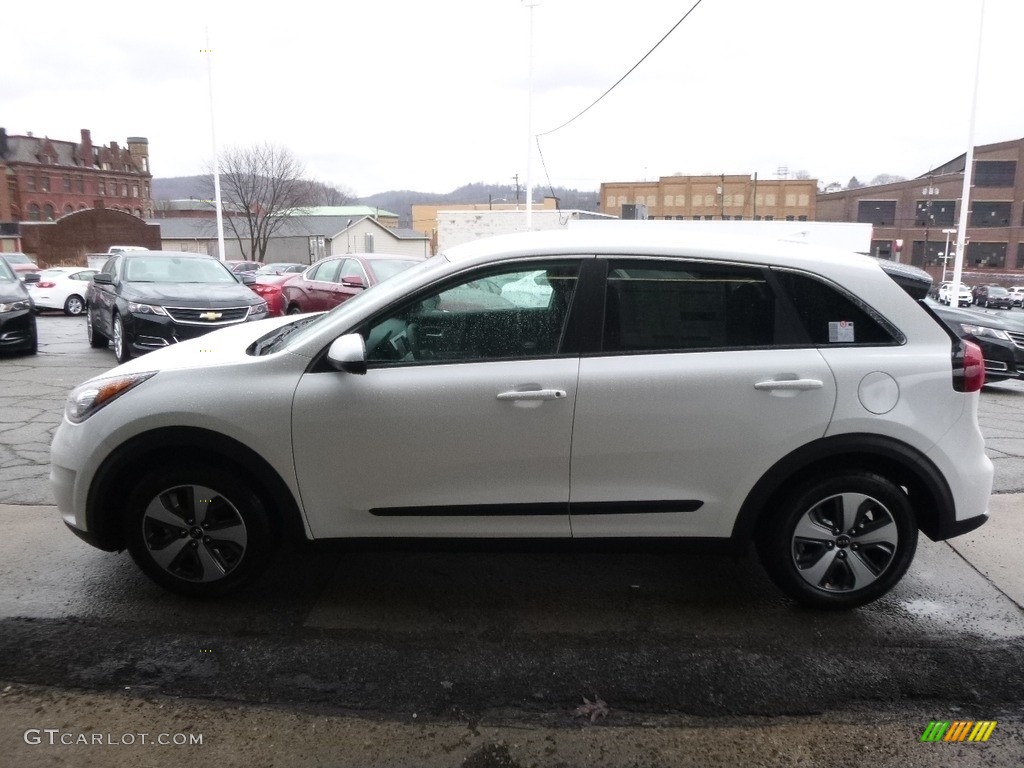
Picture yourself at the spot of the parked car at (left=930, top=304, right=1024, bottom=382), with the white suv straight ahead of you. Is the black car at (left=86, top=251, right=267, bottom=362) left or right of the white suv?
right

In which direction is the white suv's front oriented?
to the viewer's left

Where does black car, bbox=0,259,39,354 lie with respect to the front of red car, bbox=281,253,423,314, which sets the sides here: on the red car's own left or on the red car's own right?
on the red car's own right

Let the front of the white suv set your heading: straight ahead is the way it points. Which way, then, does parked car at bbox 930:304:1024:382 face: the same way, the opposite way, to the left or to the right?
to the left

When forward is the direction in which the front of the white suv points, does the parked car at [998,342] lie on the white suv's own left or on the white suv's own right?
on the white suv's own right

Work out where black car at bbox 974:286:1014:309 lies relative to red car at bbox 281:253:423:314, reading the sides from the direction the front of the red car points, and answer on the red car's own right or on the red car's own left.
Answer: on the red car's own left

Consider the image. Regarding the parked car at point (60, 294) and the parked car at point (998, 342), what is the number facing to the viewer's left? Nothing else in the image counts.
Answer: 0

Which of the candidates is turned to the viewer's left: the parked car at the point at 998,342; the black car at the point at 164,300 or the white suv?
the white suv

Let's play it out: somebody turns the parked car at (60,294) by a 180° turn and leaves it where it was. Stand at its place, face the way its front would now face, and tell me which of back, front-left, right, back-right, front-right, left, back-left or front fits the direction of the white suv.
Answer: front-left

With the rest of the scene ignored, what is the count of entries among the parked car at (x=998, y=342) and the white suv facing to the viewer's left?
1
